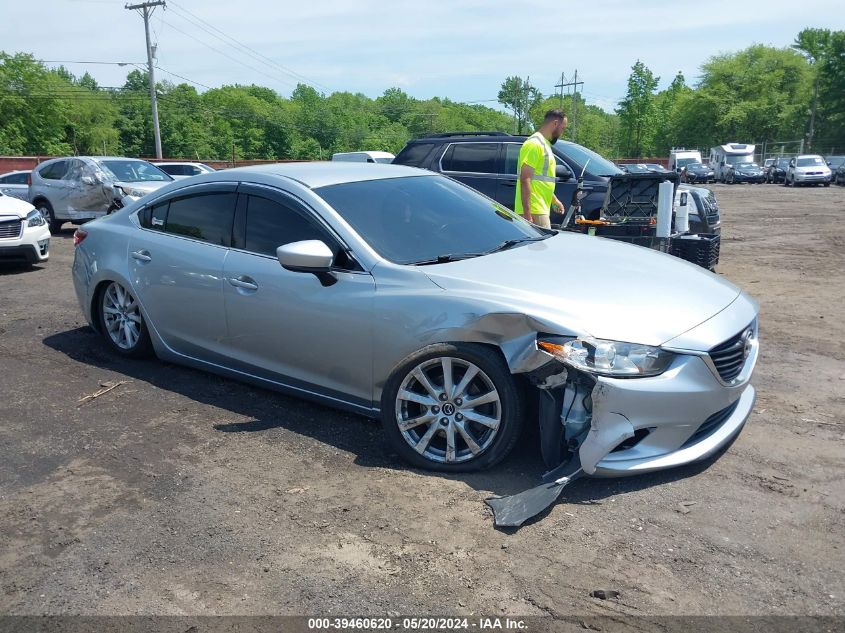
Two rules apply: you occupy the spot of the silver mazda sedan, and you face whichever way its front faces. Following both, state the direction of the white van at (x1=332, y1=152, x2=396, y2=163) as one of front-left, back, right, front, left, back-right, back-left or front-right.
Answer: back-left

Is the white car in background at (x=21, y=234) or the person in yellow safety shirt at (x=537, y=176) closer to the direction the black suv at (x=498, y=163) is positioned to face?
the person in yellow safety shirt

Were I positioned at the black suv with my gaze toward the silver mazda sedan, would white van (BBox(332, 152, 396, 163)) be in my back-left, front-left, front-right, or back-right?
back-right

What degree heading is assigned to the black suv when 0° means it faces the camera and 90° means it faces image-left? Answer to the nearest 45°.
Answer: approximately 315°
